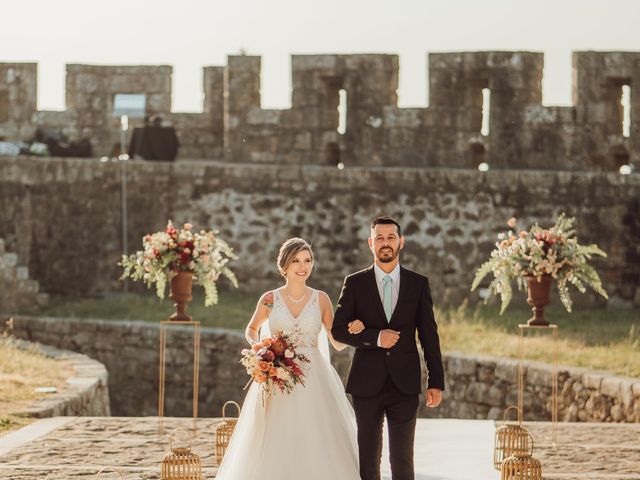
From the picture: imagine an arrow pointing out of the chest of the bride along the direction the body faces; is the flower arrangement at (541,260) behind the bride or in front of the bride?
behind

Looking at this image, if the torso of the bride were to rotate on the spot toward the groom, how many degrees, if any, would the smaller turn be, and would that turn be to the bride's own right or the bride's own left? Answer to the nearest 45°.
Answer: approximately 45° to the bride's own left

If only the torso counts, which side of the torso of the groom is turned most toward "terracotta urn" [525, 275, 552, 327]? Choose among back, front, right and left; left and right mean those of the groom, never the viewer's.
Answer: back

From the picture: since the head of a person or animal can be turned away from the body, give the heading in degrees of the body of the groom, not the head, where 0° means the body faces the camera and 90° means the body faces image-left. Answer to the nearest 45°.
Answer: approximately 0°

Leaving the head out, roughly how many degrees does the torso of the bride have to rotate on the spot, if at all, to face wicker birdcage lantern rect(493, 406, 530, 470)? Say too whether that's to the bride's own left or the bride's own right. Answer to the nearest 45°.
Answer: approximately 135° to the bride's own left

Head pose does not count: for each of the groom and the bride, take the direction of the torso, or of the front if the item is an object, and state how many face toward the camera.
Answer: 2

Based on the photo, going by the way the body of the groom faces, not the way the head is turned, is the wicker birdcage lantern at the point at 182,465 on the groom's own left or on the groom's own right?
on the groom's own right

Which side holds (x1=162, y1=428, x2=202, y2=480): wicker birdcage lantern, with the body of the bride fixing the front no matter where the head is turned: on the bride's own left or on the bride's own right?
on the bride's own right

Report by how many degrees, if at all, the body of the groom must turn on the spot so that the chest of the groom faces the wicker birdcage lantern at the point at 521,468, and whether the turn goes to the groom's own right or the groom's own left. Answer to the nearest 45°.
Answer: approximately 135° to the groom's own left
